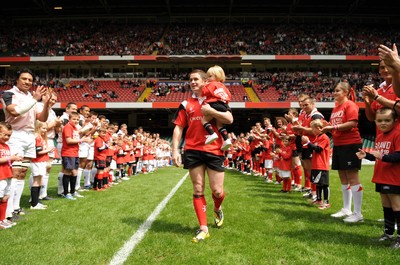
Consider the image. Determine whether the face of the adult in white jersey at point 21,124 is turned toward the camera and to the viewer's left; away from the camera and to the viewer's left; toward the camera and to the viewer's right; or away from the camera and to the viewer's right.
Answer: toward the camera and to the viewer's right

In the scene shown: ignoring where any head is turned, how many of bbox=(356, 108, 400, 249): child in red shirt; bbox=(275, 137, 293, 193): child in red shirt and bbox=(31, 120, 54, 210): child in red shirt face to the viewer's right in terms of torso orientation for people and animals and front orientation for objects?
1

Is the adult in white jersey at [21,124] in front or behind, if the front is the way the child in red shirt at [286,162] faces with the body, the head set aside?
in front

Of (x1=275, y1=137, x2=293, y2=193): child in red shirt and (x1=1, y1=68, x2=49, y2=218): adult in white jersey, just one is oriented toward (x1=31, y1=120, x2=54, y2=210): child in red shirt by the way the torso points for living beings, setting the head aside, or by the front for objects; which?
(x1=275, y1=137, x2=293, y2=193): child in red shirt

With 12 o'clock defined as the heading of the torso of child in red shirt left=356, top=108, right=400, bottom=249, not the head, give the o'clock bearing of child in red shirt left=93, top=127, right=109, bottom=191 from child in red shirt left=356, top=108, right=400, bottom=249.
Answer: child in red shirt left=93, top=127, right=109, bottom=191 is roughly at 2 o'clock from child in red shirt left=356, top=108, right=400, bottom=249.

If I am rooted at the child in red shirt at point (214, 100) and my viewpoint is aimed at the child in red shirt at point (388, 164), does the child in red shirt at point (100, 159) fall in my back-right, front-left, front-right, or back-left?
back-left

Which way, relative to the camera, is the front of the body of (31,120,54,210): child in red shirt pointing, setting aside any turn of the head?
to the viewer's right

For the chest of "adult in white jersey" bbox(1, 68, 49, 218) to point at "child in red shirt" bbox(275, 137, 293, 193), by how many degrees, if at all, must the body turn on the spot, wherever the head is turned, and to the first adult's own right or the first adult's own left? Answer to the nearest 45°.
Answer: approximately 45° to the first adult's own left

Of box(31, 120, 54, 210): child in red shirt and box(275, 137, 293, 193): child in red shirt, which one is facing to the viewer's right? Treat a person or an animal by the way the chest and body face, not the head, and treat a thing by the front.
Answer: box(31, 120, 54, 210): child in red shirt

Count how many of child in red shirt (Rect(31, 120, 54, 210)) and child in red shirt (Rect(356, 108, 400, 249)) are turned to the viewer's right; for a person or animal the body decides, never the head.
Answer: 1

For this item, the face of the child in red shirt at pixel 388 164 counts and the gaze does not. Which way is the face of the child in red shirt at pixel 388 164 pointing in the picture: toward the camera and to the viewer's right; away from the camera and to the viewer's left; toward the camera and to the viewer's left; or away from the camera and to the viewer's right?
toward the camera and to the viewer's left

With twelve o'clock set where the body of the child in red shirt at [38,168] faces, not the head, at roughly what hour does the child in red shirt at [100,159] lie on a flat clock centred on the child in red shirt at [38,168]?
the child in red shirt at [100,159] is roughly at 10 o'clock from the child in red shirt at [38,168].

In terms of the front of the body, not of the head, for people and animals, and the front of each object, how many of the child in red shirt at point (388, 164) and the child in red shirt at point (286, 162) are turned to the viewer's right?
0

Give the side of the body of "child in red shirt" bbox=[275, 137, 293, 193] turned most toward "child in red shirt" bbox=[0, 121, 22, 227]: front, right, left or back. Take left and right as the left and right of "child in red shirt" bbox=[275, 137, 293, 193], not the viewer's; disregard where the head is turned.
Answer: front
